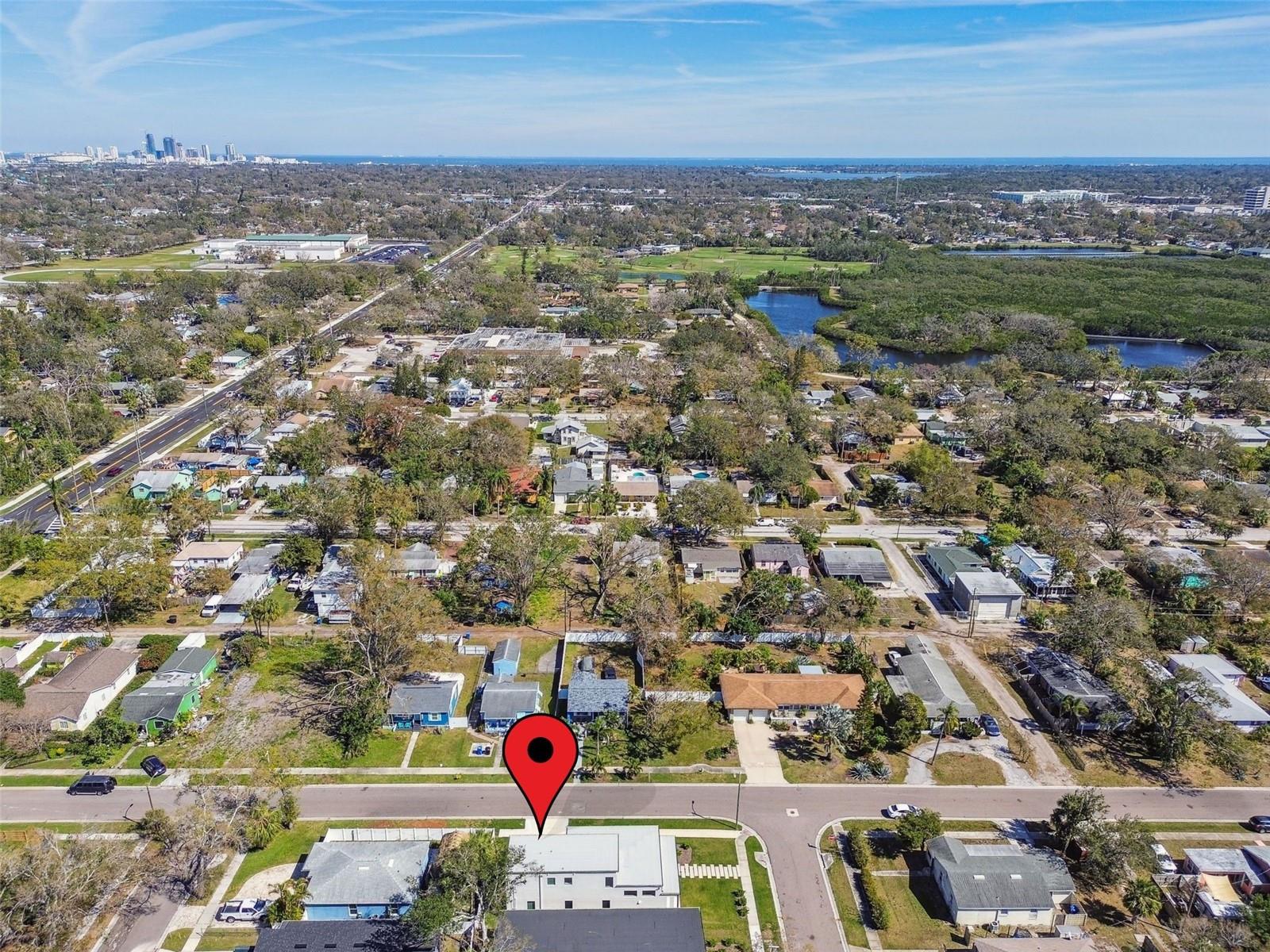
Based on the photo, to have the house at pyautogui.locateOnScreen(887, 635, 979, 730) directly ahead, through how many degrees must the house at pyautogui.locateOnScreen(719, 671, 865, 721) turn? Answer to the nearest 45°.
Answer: approximately 90° to its left

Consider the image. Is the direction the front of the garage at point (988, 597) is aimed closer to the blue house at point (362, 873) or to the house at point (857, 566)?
the blue house

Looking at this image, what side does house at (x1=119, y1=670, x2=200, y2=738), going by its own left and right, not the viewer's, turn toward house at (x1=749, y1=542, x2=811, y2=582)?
left

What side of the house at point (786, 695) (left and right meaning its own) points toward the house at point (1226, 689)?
left

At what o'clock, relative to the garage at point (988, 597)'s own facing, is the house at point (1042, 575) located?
the house at point (1042, 575) is roughly at 7 o'clock from the garage at point (988, 597).

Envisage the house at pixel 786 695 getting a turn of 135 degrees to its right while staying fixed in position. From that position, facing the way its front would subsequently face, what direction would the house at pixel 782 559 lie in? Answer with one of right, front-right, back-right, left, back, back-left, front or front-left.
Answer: front-right

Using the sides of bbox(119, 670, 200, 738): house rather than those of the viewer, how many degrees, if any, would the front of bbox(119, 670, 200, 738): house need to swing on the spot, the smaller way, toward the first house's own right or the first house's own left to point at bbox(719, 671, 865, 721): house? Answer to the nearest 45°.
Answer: approximately 45° to the first house's own left

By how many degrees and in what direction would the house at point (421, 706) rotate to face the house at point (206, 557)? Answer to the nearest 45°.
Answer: approximately 135° to its right

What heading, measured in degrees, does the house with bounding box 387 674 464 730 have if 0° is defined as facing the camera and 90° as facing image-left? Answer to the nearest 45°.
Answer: approximately 0°

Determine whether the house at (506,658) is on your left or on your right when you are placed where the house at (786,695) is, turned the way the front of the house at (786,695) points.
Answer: on your right
